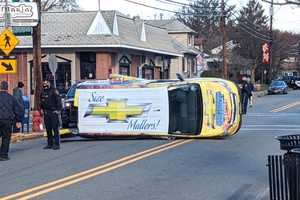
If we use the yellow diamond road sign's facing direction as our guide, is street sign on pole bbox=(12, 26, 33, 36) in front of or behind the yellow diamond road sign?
behind

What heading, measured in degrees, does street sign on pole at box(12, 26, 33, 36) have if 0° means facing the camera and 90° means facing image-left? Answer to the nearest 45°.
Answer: approximately 0°

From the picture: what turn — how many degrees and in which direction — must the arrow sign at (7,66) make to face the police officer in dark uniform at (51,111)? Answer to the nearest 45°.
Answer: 0° — it already faces them
